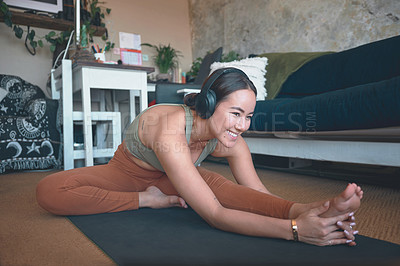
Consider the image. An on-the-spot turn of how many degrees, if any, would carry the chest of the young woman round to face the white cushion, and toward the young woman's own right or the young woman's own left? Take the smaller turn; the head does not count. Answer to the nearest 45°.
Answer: approximately 135° to the young woman's own left

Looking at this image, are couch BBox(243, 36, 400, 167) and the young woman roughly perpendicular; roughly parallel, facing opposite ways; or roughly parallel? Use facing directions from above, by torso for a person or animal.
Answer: roughly perpendicular

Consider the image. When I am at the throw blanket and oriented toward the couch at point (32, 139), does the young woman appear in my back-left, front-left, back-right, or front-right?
front-left

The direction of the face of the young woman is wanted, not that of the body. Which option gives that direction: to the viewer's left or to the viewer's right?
to the viewer's right

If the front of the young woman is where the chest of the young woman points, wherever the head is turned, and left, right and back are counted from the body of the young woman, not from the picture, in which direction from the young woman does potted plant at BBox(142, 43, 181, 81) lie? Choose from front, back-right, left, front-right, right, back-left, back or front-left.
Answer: back-left

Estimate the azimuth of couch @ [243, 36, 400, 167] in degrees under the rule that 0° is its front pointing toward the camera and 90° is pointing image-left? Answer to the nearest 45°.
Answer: approximately 45°
